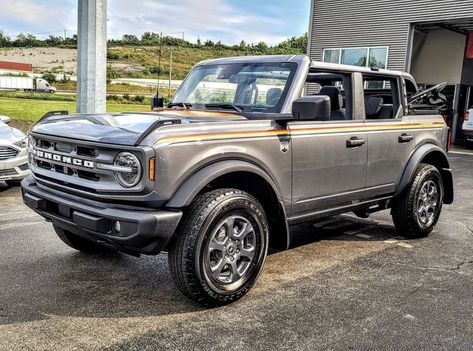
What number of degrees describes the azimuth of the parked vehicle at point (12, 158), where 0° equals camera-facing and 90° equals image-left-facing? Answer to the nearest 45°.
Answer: approximately 315°

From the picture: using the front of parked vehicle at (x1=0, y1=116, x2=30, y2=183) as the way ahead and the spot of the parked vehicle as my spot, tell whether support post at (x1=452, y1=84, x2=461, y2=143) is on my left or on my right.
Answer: on my left

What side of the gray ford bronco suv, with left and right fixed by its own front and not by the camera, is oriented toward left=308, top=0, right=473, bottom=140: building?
back

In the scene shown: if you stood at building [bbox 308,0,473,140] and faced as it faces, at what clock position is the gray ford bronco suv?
The gray ford bronco suv is roughly at 12 o'clock from the building.

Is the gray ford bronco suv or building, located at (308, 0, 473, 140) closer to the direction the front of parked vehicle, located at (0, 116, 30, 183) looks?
the gray ford bronco suv

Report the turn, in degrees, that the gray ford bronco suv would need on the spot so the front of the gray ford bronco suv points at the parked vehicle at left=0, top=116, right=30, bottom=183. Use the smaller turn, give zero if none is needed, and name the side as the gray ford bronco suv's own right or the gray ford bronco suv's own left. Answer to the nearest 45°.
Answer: approximately 90° to the gray ford bronco suv's own right

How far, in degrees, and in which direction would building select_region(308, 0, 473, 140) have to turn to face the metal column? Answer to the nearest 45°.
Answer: approximately 45° to its right
